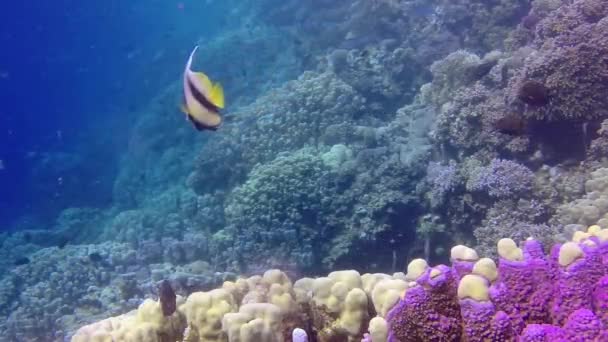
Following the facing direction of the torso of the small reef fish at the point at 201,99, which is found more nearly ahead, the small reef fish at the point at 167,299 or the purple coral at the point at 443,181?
the small reef fish

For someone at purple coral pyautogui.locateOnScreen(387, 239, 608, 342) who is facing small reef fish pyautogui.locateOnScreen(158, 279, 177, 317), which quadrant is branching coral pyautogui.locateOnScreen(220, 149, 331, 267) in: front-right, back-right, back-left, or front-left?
front-right

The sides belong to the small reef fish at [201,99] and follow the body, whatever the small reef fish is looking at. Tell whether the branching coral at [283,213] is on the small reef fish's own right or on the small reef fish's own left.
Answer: on the small reef fish's own right

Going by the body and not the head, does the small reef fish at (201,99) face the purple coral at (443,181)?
no

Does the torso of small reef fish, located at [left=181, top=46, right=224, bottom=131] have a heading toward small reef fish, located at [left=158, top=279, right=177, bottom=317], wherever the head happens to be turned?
no

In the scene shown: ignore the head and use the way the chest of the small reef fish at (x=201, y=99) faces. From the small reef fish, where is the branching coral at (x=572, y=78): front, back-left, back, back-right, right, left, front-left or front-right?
back-right

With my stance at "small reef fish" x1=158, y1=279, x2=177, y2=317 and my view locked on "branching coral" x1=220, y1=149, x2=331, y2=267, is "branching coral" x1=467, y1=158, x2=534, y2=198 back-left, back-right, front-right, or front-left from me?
front-right

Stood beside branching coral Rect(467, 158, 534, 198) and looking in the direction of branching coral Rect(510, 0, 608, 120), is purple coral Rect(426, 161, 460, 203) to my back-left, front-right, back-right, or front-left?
back-left
